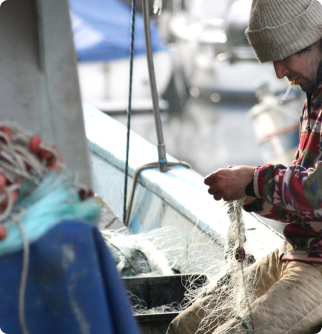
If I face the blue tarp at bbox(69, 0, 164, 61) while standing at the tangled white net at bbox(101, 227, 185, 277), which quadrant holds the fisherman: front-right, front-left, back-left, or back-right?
back-right

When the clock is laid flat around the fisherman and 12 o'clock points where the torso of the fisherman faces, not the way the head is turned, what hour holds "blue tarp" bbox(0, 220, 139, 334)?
The blue tarp is roughly at 10 o'clock from the fisherman.

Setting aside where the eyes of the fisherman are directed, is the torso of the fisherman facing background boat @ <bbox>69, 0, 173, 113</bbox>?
no

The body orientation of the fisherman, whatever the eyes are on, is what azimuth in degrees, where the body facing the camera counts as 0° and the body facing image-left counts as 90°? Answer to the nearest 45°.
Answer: approximately 90°

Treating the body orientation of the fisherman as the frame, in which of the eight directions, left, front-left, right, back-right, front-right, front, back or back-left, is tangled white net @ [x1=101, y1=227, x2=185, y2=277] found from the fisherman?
front-right
